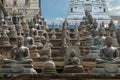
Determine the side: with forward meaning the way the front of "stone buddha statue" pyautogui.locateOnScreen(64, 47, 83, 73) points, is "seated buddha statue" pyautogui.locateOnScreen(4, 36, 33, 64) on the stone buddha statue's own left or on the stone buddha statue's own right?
on the stone buddha statue's own right

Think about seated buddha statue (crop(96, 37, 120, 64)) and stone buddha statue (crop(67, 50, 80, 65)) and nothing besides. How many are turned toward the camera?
2

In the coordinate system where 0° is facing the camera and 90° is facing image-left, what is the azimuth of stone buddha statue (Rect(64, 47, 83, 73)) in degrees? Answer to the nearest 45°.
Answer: approximately 0°

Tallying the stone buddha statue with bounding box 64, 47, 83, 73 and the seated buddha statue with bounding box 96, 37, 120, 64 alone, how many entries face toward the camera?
2

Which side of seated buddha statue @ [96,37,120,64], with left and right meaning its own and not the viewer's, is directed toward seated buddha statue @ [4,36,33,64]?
right

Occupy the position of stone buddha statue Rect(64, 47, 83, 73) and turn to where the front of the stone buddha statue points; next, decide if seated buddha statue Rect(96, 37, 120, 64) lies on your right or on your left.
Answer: on your left
